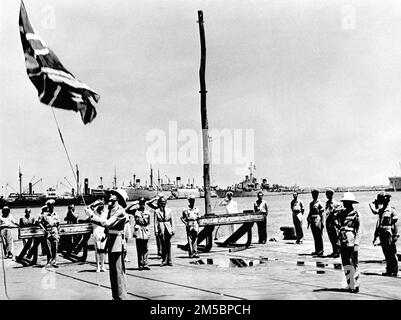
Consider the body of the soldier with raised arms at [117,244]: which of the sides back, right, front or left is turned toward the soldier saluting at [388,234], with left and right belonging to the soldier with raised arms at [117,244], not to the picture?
back

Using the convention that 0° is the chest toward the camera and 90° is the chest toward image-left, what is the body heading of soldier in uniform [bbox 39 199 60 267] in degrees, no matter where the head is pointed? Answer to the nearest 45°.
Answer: approximately 0°

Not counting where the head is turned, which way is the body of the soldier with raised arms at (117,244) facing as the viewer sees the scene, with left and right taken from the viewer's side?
facing to the left of the viewer

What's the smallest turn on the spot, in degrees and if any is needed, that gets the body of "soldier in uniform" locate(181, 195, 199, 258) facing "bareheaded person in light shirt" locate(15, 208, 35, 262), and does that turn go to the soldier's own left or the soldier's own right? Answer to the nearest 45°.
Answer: approximately 90° to the soldier's own right

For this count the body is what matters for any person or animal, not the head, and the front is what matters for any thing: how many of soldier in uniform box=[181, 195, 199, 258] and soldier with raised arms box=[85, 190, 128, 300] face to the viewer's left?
1

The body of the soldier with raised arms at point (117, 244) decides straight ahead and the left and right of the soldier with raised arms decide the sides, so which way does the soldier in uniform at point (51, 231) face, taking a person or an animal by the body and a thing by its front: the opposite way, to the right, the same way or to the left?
to the left

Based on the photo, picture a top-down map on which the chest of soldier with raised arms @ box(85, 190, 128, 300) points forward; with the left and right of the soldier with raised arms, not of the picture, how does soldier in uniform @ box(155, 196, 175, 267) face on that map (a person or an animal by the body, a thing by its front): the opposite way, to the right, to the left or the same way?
to the left

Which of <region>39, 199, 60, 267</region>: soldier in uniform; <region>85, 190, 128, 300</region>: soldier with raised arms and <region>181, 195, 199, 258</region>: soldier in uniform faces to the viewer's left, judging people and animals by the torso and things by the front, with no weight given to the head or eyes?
the soldier with raised arms

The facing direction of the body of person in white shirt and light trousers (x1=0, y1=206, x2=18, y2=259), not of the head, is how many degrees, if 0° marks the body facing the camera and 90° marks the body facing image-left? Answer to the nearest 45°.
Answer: approximately 0°

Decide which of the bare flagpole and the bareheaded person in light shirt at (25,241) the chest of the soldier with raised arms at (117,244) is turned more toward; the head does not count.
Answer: the bareheaded person in light shirt
